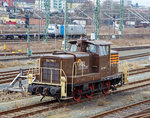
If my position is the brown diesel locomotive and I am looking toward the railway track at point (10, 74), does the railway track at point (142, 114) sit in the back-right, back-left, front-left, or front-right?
back-left

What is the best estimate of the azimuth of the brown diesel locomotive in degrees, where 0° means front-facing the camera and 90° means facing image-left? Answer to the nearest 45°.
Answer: approximately 45°

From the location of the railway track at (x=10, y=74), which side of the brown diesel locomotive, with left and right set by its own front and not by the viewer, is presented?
right

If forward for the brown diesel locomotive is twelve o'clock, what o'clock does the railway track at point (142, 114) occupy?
The railway track is roughly at 9 o'clock from the brown diesel locomotive.
